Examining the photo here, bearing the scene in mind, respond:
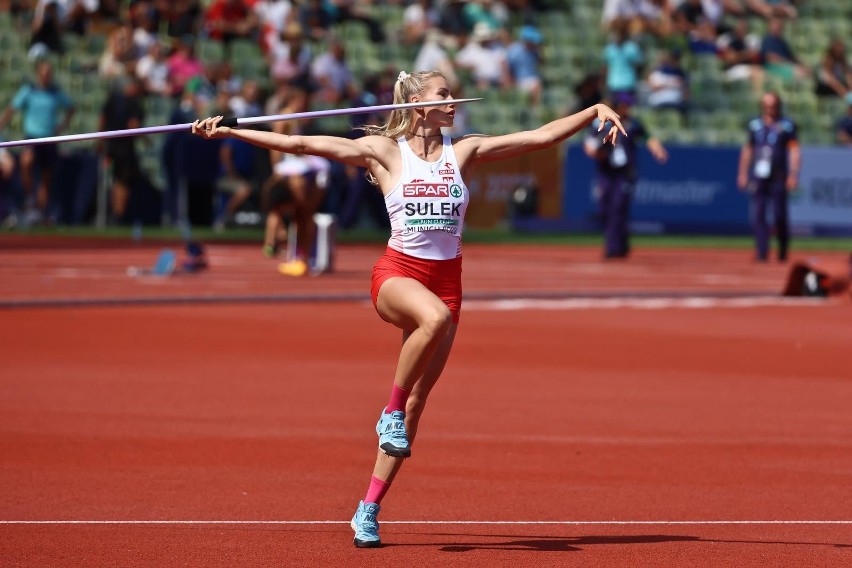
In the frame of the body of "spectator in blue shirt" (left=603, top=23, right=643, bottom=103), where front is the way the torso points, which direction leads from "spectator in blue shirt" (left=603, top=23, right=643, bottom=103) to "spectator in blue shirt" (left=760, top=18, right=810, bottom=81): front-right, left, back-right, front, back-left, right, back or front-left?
back-left

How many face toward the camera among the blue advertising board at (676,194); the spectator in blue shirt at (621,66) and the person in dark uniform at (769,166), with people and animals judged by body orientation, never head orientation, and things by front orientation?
3

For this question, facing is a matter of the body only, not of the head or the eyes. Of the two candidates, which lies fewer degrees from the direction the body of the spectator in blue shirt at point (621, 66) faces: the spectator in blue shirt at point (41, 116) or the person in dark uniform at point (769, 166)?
the person in dark uniform

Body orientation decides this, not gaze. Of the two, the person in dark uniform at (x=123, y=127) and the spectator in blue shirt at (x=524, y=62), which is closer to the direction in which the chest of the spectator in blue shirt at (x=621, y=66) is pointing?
the person in dark uniform

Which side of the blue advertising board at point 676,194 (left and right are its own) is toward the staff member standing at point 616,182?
front

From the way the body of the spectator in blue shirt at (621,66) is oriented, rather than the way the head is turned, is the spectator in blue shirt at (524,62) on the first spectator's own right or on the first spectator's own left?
on the first spectator's own right

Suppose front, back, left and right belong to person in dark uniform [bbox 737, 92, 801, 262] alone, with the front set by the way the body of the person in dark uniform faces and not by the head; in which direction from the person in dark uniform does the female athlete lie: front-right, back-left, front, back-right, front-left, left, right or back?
front

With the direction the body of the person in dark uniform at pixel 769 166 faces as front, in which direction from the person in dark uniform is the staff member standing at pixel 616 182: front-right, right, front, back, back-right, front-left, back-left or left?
right

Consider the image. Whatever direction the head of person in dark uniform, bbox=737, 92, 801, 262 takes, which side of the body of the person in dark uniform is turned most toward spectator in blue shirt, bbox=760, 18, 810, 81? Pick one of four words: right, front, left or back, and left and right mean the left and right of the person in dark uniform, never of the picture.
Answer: back

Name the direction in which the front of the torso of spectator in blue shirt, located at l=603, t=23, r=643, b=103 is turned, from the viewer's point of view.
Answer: toward the camera

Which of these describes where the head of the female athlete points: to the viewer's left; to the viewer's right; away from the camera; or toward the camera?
to the viewer's right

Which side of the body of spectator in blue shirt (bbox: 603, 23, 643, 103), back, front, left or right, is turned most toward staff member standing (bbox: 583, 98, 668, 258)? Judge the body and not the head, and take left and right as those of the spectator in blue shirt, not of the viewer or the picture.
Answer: front

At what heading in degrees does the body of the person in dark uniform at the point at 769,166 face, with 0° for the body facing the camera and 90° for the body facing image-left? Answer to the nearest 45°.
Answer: approximately 0°

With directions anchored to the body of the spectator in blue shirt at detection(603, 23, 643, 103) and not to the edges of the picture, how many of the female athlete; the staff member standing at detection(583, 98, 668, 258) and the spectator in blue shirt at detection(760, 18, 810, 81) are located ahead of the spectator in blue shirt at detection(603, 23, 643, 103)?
2

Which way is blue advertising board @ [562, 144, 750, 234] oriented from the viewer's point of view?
toward the camera
